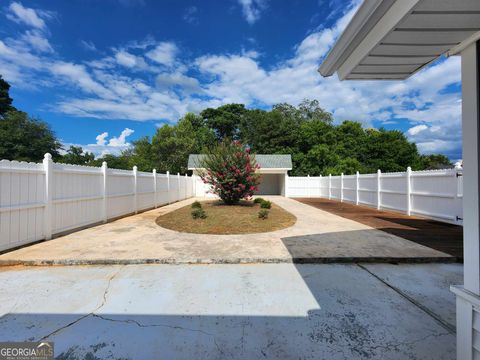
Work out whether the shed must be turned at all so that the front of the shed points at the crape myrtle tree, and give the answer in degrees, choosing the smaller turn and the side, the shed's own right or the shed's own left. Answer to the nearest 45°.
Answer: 0° — it already faces it

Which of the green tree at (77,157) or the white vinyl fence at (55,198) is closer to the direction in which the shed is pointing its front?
the white vinyl fence

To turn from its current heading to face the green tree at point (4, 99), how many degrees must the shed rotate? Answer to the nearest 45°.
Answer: approximately 90° to its right

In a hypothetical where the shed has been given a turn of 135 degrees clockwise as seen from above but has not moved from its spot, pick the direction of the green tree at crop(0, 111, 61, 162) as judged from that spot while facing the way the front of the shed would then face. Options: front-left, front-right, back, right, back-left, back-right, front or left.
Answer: front-left

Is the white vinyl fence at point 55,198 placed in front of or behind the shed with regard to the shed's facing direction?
in front

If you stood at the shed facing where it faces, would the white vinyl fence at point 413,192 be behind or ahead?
ahead

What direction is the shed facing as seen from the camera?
toward the camera

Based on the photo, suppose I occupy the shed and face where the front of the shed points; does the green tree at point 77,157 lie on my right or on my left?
on my right
